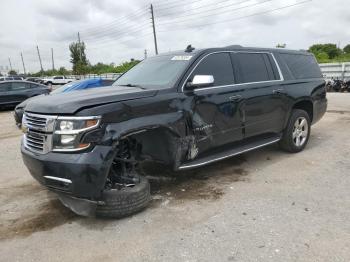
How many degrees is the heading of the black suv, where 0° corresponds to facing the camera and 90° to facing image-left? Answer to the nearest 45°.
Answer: approximately 45°

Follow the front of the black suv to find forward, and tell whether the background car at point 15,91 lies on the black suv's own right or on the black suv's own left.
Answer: on the black suv's own right
